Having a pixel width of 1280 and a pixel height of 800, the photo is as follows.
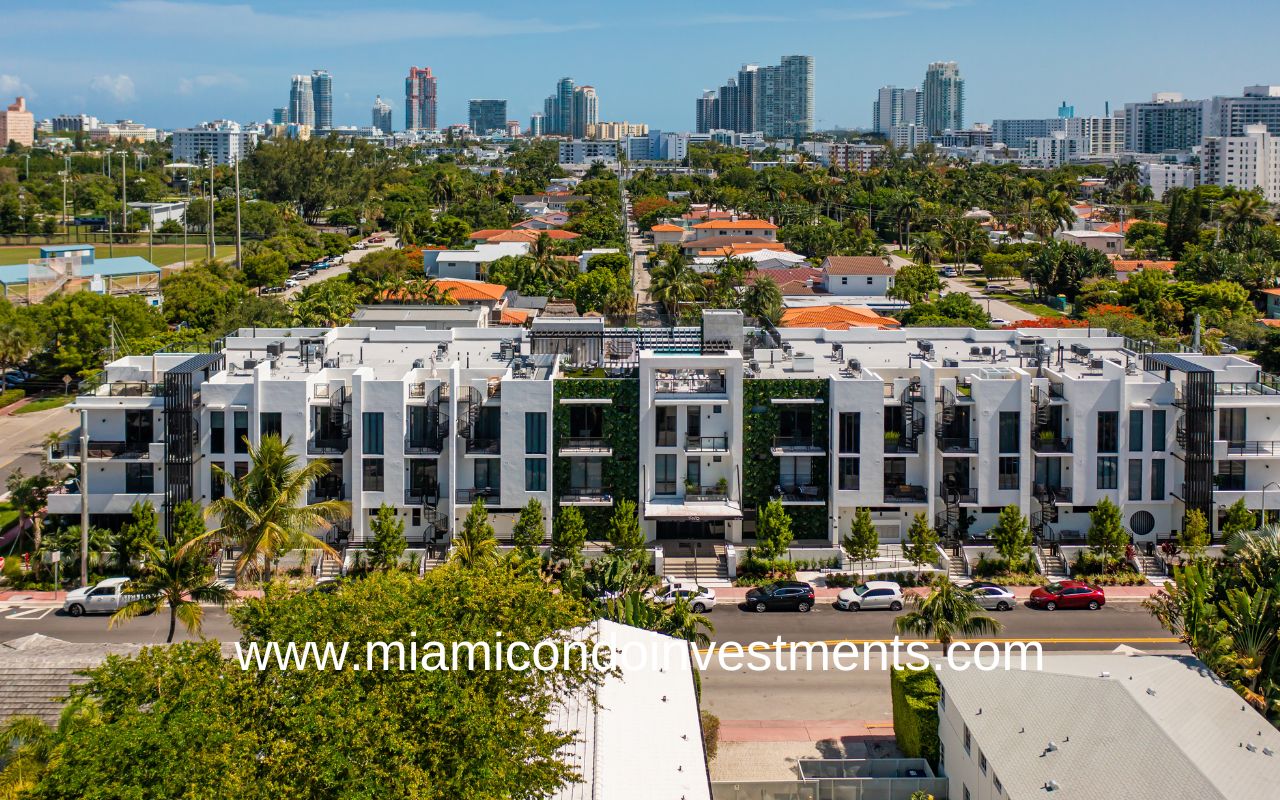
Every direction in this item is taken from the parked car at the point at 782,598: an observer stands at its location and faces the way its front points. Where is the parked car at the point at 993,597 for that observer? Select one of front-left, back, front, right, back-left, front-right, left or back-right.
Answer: back

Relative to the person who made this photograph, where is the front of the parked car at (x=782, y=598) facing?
facing to the left of the viewer

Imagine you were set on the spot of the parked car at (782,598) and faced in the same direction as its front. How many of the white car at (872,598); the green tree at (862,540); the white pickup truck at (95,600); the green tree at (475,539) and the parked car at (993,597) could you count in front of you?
2

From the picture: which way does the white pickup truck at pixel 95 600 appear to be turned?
to the viewer's left

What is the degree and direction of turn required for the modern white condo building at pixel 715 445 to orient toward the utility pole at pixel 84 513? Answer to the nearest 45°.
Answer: approximately 90° to its right

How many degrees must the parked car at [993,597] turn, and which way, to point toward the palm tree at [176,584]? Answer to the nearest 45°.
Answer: approximately 45° to its left

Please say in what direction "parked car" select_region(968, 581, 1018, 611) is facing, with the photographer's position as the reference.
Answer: facing to the left of the viewer

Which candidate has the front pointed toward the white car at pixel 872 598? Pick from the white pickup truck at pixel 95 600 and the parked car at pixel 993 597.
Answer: the parked car

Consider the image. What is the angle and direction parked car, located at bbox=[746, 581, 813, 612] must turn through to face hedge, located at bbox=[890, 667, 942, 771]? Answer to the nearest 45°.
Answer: approximately 90° to its left

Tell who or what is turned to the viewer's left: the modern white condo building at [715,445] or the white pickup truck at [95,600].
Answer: the white pickup truck
